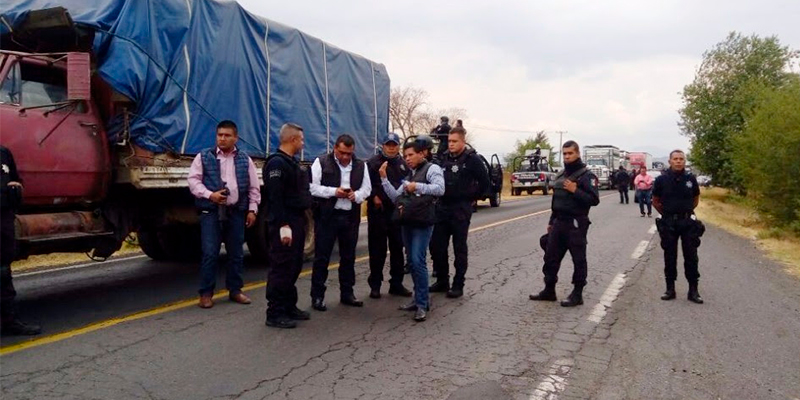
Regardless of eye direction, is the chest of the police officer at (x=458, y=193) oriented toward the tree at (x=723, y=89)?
no

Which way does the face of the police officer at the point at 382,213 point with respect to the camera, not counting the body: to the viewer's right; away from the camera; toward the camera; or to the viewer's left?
toward the camera

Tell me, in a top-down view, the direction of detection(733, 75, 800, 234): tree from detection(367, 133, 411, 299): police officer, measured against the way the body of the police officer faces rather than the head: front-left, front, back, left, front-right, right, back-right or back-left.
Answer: back-left

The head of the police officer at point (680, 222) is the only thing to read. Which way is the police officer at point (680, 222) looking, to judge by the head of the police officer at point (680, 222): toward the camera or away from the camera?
toward the camera

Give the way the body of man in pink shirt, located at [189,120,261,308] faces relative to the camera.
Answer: toward the camera

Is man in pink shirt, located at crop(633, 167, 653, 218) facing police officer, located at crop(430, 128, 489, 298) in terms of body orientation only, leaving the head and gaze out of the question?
yes

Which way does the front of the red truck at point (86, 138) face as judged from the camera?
facing the viewer and to the left of the viewer

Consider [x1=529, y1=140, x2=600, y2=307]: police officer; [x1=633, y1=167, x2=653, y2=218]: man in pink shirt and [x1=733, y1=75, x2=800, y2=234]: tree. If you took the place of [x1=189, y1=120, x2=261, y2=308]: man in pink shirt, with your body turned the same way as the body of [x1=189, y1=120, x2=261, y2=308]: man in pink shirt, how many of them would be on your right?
0

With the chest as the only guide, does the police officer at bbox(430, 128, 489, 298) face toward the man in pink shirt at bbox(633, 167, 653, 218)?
no
